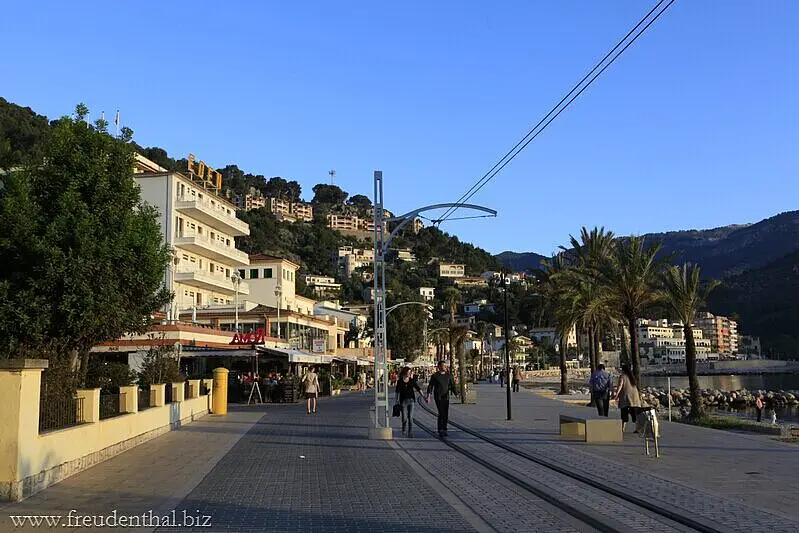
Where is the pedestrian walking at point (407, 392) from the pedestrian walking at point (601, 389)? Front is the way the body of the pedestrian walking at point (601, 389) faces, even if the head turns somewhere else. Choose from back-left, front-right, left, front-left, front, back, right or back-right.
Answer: back-left

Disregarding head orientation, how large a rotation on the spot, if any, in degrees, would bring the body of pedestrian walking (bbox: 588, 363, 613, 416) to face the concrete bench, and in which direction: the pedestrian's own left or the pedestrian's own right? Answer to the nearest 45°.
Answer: approximately 180°

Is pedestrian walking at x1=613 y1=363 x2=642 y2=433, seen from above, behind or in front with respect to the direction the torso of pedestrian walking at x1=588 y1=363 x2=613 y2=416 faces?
behind

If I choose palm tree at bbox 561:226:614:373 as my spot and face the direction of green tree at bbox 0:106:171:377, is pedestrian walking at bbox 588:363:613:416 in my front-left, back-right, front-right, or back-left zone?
front-left

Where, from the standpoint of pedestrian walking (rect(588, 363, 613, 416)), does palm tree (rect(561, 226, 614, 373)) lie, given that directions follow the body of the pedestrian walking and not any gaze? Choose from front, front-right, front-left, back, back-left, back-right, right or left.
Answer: front

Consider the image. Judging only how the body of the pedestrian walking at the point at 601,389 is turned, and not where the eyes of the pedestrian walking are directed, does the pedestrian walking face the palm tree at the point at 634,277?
yes

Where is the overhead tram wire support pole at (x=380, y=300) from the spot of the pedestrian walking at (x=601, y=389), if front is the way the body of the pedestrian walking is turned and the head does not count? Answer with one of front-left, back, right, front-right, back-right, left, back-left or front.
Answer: back-left

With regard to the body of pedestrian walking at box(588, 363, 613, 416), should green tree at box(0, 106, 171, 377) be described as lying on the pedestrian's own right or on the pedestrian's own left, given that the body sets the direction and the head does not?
on the pedestrian's own left

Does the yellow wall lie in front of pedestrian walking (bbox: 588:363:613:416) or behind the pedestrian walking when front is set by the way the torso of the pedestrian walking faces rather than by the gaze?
behind

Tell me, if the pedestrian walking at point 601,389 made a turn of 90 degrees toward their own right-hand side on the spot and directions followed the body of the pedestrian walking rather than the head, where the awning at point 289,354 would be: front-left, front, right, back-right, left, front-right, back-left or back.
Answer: back-left

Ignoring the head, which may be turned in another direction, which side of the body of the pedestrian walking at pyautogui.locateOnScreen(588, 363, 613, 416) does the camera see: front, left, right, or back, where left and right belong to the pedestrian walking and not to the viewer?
back
